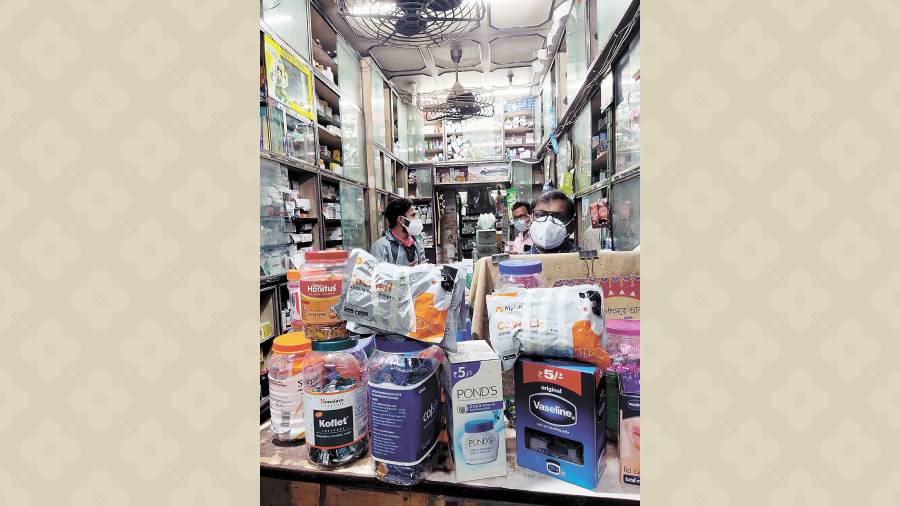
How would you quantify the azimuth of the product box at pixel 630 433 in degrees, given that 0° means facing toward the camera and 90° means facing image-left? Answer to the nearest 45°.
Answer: approximately 0°

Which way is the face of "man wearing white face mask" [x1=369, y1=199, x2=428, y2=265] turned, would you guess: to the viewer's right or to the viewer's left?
to the viewer's right

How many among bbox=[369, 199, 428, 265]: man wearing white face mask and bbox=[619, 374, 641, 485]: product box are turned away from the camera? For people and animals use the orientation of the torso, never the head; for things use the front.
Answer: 0

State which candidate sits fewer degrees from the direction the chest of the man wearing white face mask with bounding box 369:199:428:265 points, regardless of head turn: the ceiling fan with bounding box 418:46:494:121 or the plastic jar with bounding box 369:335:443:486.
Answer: the plastic jar

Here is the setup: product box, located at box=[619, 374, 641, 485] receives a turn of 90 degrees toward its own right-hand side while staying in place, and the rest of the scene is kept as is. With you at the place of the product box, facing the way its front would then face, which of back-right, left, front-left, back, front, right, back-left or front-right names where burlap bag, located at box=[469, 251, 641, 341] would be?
right

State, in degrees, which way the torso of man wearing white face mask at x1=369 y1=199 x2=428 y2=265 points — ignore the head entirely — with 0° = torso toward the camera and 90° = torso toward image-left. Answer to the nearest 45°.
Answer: approximately 315°

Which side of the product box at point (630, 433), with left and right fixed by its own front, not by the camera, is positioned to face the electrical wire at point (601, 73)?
back

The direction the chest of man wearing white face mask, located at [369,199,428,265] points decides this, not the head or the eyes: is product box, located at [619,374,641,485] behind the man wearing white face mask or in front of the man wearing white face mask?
in front
